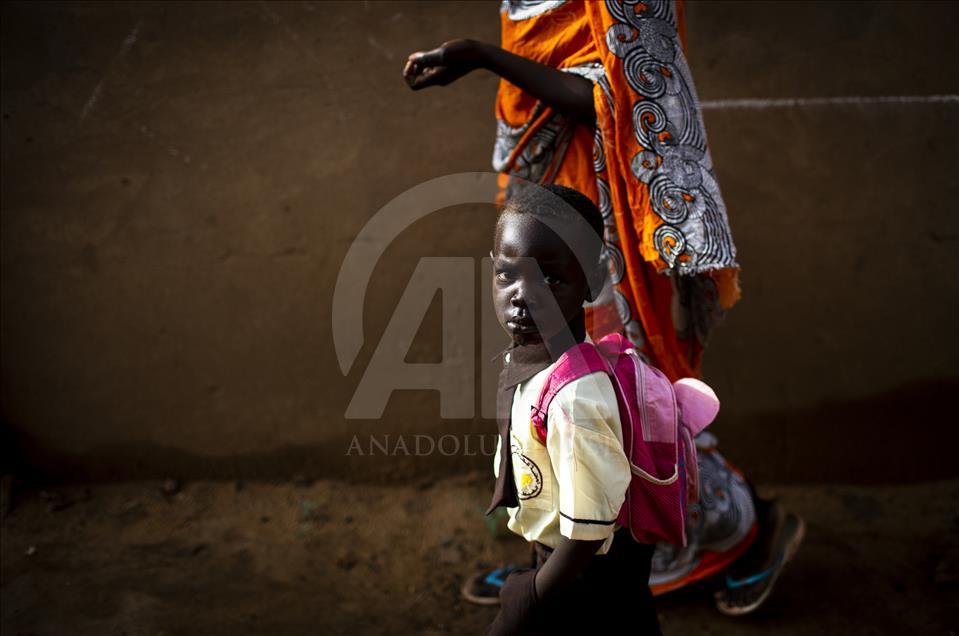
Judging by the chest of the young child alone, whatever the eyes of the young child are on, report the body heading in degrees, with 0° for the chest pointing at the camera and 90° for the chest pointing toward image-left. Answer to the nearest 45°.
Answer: approximately 45°
